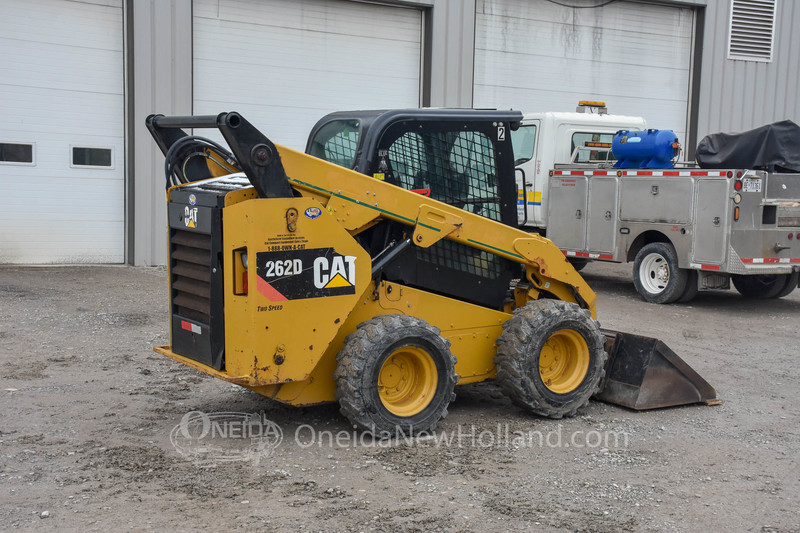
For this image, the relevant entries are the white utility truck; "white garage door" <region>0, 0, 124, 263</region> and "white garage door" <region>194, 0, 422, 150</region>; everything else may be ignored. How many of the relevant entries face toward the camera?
2

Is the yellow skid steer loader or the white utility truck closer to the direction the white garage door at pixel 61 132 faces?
the yellow skid steer loader

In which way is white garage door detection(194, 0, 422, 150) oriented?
toward the camera

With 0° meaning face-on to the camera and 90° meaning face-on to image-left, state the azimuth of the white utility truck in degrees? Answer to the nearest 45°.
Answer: approximately 135°

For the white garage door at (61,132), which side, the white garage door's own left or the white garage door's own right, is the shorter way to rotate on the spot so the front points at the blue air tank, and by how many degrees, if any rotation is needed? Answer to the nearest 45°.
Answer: approximately 45° to the white garage door's own left

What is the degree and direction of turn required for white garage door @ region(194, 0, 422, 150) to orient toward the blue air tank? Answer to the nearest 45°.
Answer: approximately 45° to its left

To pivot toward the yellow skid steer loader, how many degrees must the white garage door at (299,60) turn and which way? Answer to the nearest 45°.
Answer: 0° — it already faces it

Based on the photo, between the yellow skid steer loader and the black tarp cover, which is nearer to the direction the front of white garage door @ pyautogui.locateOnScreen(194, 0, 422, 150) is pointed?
the yellow skid steer loader

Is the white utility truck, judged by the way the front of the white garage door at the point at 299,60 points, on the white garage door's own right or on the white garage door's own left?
on the white garage door's own left

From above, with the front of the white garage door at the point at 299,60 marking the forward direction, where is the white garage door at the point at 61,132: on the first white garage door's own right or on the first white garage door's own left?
on the first white garage door's own right
